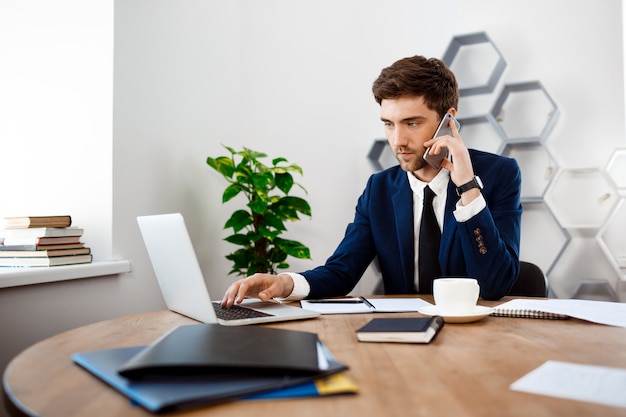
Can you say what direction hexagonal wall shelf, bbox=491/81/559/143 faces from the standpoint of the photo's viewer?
facing the viewer

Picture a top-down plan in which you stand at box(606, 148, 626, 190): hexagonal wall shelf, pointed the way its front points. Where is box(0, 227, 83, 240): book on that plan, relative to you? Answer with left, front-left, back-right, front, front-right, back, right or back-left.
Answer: front-right

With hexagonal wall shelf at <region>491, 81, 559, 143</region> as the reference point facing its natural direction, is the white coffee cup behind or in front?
in front

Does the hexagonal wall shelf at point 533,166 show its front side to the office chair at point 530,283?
yes

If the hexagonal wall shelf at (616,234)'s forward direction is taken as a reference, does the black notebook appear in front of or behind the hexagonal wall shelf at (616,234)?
in front

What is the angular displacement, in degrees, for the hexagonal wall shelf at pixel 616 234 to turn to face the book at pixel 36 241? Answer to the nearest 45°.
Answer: approximately 45° to its right

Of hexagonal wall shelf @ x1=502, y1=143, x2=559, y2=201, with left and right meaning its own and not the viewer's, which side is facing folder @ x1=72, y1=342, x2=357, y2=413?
front

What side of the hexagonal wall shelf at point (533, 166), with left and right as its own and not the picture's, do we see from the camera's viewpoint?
front

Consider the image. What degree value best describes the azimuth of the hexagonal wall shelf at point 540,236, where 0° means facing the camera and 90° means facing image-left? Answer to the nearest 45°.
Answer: approximately 0°

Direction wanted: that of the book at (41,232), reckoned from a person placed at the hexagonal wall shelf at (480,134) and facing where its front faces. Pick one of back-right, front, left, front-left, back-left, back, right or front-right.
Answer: front-right

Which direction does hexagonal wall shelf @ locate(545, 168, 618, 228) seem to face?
toward the camera

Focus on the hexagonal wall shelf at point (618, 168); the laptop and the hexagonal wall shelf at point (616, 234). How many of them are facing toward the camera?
2

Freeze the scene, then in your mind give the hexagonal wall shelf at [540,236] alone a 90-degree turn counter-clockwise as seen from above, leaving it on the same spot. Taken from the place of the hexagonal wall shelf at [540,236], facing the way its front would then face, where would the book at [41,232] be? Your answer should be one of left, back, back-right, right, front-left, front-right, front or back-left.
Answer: back-right
